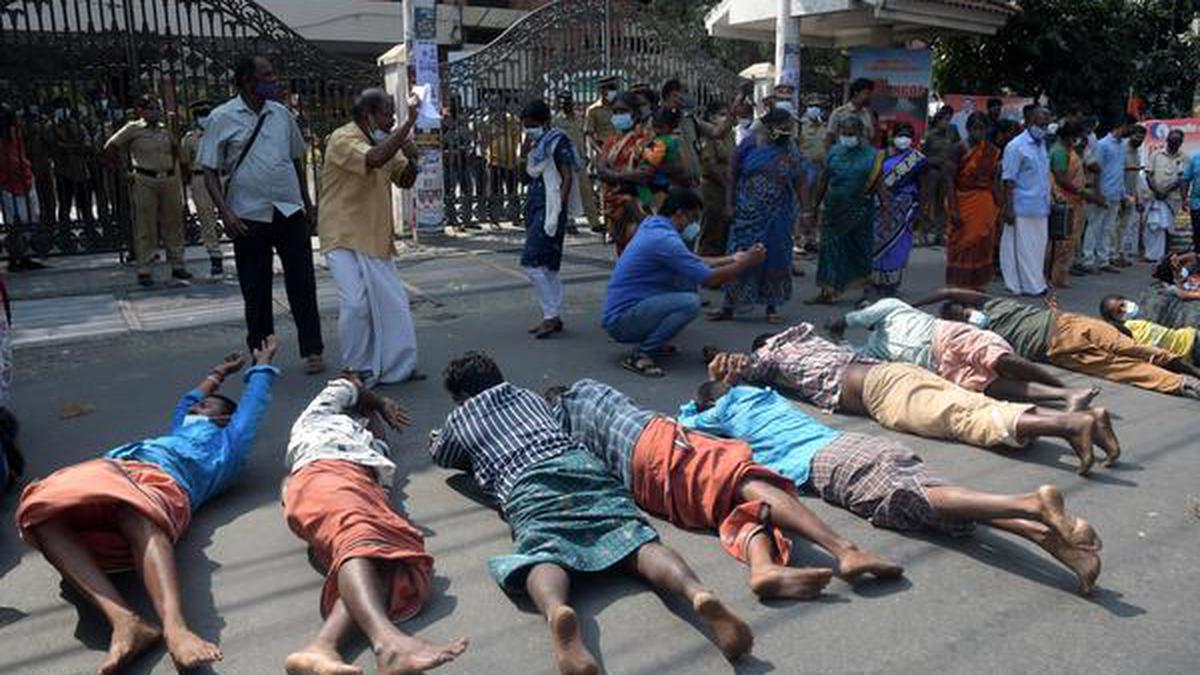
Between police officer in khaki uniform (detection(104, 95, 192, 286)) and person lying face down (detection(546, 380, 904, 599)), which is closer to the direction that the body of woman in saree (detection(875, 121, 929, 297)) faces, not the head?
the person lying face down

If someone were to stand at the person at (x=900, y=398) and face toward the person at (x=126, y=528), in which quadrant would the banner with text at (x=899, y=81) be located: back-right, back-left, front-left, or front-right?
back-right

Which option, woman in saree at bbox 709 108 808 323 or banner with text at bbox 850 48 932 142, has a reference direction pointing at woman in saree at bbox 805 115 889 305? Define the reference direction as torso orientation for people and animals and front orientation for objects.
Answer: the banner with text

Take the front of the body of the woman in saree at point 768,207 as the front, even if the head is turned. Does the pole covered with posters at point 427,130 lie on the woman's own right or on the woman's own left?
on the woman's own right

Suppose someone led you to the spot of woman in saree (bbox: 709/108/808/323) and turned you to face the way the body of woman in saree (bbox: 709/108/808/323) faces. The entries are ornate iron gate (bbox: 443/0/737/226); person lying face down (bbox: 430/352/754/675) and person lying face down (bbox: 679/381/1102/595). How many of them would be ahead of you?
2

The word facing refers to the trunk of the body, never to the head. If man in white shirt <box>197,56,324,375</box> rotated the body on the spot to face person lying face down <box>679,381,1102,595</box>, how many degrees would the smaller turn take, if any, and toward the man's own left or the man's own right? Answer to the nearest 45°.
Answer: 0° — they already face them

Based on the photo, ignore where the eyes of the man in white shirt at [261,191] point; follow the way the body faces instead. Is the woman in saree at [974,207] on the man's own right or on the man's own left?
on the man's own left

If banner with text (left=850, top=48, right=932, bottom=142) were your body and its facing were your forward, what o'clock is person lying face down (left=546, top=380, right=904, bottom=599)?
The person lying face down is roughly at 12 o'clock from the banner with text.

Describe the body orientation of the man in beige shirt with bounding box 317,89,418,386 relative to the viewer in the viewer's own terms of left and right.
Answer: facing to the right of the viewer

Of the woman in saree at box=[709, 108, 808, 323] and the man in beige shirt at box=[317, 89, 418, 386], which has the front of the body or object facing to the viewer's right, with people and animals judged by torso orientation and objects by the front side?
the man in beige shirt

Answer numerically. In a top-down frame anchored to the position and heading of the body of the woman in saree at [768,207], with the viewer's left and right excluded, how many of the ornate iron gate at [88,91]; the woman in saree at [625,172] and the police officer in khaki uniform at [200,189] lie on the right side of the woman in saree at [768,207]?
3

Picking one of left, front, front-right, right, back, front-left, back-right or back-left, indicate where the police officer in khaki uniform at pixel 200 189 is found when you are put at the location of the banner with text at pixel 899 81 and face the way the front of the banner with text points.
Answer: front-right

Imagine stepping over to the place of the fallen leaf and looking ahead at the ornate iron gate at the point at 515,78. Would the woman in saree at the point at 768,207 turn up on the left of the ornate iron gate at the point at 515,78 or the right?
right
